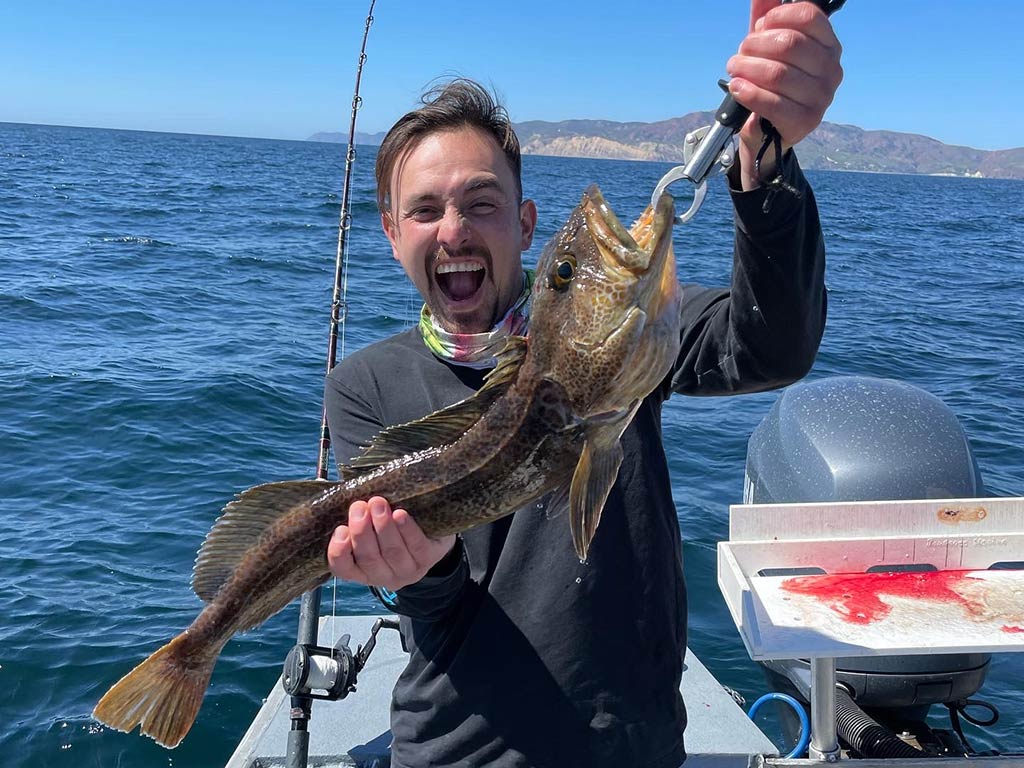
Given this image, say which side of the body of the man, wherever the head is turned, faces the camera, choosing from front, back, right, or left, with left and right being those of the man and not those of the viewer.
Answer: front

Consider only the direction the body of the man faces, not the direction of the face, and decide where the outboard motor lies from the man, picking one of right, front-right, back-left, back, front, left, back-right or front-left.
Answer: back-left
